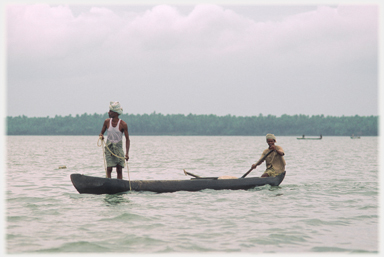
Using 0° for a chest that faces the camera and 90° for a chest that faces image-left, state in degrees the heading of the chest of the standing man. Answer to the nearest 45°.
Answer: approximately 0°
